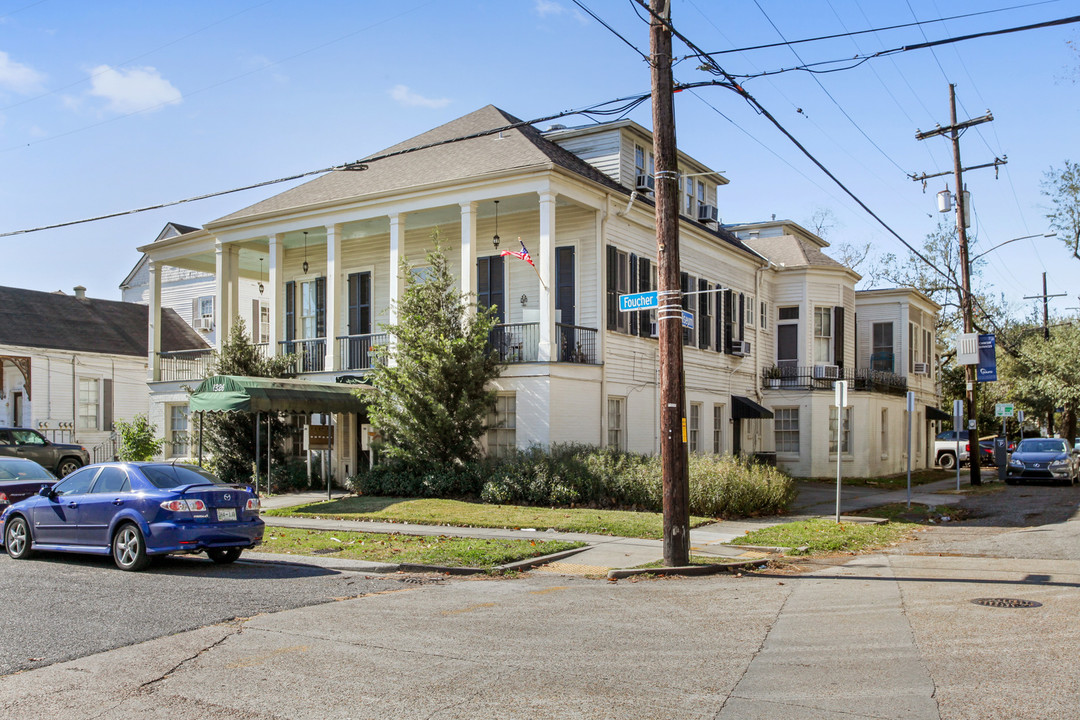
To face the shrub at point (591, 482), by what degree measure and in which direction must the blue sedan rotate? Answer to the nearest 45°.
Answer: approximately 90° to its right

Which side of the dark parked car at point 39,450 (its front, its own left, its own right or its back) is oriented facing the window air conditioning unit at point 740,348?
front

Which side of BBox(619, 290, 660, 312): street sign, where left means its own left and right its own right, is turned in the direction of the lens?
front

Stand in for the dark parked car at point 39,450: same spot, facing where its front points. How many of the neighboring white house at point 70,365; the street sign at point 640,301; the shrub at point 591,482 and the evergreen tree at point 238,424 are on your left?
1

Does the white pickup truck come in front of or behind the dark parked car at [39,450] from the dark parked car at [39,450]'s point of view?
in front

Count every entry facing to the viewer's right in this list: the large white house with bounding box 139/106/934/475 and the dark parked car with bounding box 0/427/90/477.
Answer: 1

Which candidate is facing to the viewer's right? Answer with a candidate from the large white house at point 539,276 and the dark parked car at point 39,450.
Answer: the dark parked car

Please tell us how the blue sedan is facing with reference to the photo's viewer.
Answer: facing away from the viewer and to the left of the viewer

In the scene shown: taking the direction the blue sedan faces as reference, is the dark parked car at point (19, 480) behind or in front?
in front

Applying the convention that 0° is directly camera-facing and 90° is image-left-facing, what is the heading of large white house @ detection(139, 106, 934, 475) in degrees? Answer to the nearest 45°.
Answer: approximately 45°

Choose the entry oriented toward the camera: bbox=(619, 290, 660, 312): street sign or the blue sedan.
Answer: the street sign

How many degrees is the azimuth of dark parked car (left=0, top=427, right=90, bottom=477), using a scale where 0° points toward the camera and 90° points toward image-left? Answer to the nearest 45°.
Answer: approximately 270°

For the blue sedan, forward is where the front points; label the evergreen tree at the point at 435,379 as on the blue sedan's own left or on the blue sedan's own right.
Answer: on the blue sedan's own right

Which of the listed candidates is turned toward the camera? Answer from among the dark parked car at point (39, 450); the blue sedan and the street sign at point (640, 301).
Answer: the street sign
